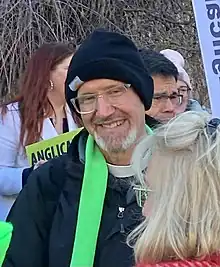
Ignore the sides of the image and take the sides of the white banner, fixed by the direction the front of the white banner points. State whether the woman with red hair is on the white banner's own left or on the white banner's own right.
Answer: on the white banner's own right

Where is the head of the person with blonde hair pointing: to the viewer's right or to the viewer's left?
to the viewer's left

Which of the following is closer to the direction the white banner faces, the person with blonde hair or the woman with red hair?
the person with blonde hair

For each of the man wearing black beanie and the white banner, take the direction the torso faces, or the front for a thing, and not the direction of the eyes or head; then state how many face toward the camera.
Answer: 2

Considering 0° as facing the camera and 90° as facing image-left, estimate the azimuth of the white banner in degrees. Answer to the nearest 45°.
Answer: approximately 0°

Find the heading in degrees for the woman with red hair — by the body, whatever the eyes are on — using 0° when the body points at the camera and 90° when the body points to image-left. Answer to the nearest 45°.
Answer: approximately 315°

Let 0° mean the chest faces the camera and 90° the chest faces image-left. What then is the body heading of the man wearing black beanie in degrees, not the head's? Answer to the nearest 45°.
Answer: approximately 0°

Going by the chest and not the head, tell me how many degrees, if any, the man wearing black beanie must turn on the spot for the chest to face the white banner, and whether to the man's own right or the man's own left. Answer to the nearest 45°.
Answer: approximately 135° to the man's own left
